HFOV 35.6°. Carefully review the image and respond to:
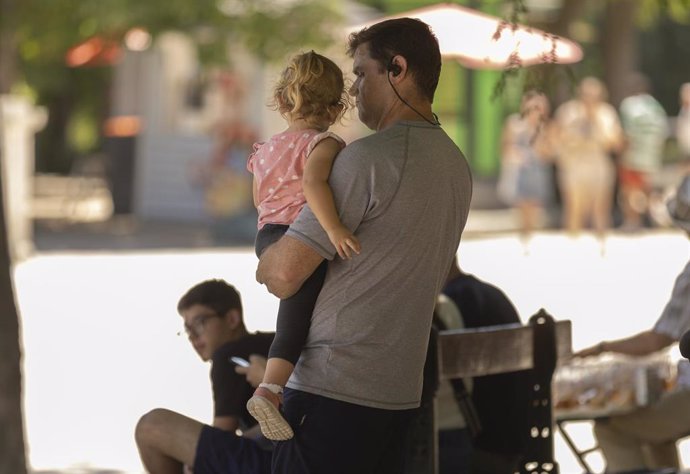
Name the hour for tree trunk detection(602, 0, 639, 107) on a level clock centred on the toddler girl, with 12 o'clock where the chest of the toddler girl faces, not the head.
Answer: The tree trunk is roughly at 11 o'clock from the toddler girl.

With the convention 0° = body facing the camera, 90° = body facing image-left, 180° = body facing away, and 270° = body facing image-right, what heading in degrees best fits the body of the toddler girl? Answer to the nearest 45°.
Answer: approximately 225°

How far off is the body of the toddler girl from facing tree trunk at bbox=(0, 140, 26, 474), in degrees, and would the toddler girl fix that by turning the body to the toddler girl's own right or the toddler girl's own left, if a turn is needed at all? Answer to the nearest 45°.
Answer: approximately 90° to the toddler girl's own left

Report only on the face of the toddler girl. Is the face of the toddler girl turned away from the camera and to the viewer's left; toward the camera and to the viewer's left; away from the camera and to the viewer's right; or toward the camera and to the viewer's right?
away from the camera and to the viewer's right
